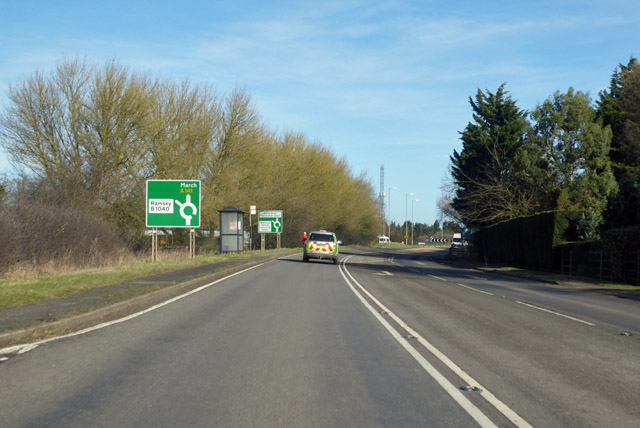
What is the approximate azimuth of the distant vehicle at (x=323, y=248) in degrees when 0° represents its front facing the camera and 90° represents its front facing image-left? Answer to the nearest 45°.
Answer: approximately 180°

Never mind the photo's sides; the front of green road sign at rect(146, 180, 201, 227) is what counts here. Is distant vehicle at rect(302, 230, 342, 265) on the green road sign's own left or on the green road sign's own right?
on the green road sign's own left

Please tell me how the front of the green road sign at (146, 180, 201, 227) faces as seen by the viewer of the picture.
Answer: facing the viewer

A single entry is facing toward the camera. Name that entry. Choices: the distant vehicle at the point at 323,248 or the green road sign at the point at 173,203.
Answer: the green road sign

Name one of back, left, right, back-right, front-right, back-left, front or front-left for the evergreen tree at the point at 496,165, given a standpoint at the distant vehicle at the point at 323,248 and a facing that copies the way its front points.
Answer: front-right

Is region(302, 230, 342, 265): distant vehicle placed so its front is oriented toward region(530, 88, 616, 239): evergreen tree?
no

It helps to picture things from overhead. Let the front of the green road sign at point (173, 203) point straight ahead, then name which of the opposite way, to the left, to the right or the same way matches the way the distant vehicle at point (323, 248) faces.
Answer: the opposite way

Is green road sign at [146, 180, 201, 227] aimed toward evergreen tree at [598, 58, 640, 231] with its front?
no

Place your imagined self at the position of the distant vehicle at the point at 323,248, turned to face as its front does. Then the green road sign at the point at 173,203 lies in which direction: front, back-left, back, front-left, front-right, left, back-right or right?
back-left

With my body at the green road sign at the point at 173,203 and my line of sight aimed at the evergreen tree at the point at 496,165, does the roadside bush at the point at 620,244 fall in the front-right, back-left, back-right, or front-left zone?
front-right

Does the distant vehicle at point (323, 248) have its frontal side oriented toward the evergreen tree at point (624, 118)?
no

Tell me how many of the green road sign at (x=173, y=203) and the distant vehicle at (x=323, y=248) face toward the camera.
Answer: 1

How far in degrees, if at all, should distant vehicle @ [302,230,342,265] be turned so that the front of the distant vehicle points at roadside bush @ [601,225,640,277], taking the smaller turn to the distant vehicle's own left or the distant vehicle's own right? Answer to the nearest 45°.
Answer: approximately 135° to the distant vehicle's own right

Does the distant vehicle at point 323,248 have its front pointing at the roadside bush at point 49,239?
no
